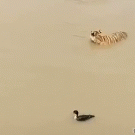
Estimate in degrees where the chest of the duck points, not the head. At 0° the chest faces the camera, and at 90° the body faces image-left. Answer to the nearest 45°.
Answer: approximately 90°
